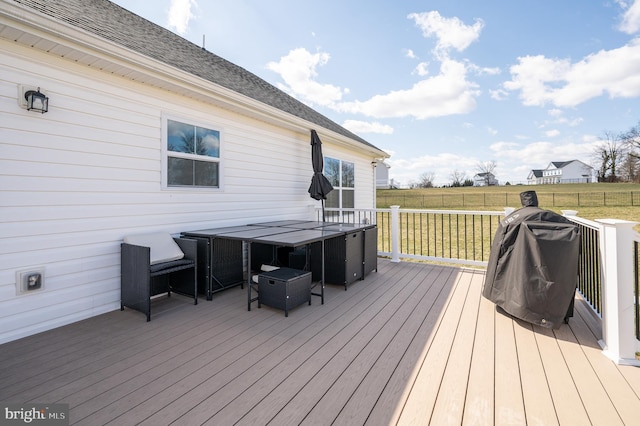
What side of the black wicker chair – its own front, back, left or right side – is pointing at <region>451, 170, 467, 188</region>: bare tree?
left

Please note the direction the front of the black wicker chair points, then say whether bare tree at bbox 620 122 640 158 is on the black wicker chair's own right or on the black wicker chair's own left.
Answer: on the black wicker chair's own left

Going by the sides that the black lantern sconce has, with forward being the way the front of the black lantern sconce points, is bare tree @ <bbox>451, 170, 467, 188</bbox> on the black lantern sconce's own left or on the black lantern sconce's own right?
on the black lantern sconce's own left

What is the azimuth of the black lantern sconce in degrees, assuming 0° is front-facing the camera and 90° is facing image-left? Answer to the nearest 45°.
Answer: approximately 315°

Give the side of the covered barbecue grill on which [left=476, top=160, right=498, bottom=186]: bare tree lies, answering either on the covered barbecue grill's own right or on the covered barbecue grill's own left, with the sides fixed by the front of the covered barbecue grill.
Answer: on the covered barbecue grill's own right
